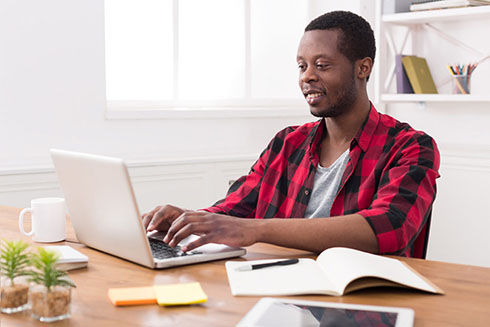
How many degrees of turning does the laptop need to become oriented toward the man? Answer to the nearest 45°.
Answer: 0° — it already faces them

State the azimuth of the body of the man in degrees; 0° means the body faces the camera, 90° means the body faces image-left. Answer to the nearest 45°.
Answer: approximately 45°

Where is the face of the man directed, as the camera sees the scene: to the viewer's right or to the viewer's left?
to the viewer's left

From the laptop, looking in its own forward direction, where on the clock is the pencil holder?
The pencil holder is roughly at 12 o'clock from the laptop.

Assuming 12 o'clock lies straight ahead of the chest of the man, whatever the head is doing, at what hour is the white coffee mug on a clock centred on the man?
The white coffee mug is roughly at 1 o'clock from the man.

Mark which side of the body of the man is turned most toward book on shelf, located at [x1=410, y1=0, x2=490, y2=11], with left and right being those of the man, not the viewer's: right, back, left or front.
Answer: back

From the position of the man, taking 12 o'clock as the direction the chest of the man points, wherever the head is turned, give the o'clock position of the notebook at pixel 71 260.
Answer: The notebook is roughly at 12 o'clock from the man.

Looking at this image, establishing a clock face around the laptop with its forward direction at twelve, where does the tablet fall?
The tablet is roughly at 3 o'clock from the laptop.

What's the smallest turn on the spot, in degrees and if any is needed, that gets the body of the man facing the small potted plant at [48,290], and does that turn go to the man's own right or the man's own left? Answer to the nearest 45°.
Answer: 0° — they already face it

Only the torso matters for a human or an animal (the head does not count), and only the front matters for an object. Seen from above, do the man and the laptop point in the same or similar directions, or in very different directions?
very different directions

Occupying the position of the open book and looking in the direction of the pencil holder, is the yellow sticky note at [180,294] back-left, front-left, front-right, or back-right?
back-left

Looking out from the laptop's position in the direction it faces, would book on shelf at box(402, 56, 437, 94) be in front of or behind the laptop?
in front

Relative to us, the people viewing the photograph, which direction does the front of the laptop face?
facing away from the viewer and to the right of the viewer

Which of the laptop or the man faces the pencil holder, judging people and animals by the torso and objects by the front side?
the laptop

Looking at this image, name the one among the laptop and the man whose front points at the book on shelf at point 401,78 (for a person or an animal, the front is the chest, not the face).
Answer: the laptop
